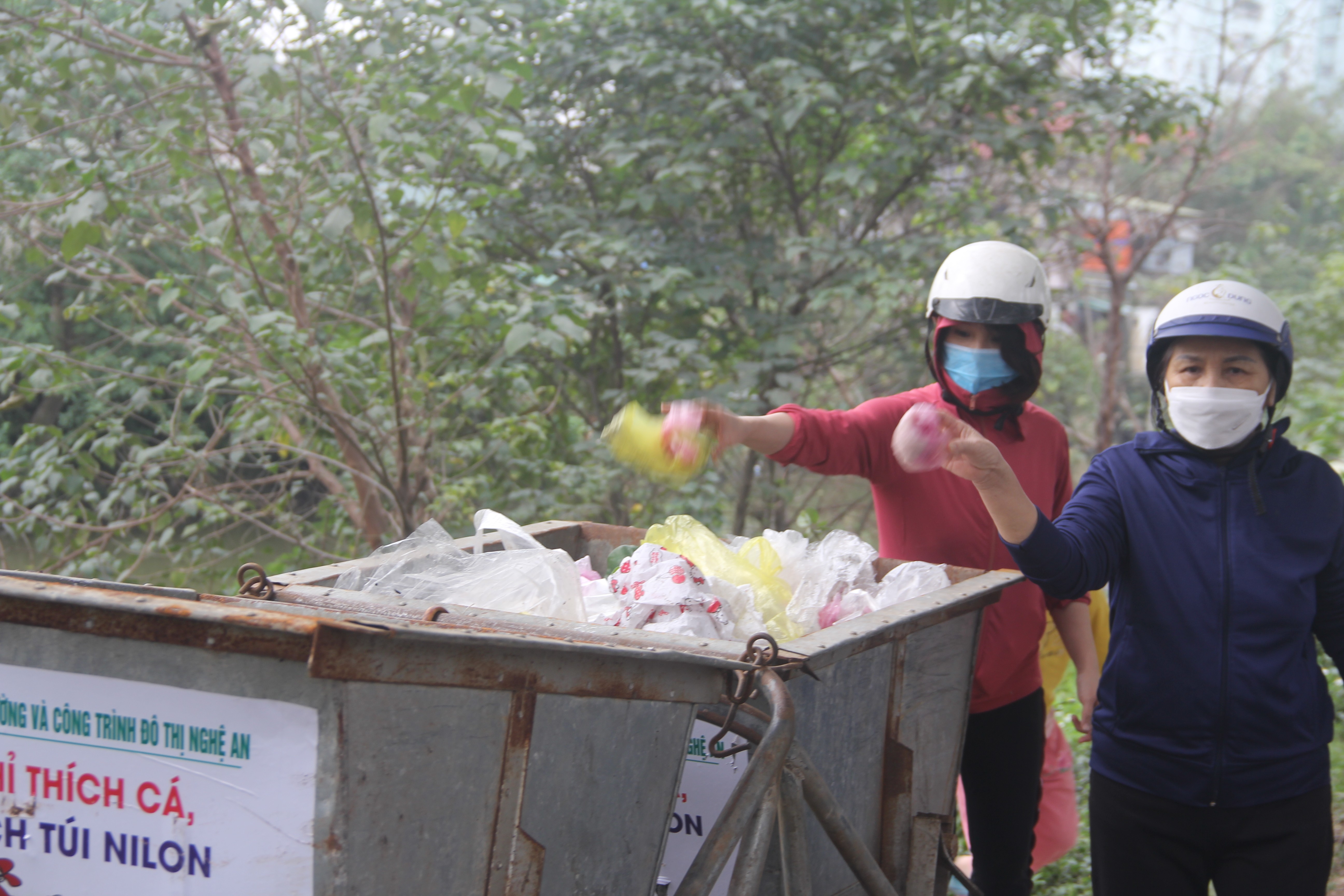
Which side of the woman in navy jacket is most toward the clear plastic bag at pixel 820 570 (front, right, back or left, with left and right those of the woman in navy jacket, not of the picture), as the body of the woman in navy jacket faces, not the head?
right

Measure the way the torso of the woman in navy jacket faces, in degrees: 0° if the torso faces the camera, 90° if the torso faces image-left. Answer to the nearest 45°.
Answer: approximately 0°

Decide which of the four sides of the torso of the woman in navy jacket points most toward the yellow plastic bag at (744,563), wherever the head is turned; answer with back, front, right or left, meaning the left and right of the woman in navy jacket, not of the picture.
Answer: right

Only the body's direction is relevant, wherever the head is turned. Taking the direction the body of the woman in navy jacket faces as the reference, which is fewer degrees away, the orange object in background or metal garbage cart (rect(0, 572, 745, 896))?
the metal garbage cart

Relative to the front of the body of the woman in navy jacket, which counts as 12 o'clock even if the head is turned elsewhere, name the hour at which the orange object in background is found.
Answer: The orange object in background is roughly at 6 o'clock from the woman in navy jacket.

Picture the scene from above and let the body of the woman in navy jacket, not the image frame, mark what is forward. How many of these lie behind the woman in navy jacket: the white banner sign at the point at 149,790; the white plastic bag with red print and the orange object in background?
1
